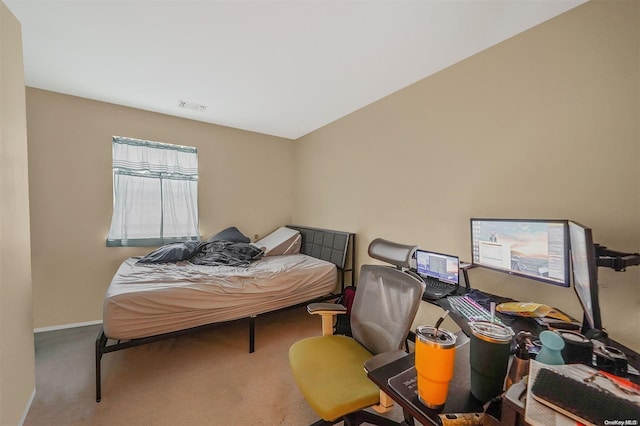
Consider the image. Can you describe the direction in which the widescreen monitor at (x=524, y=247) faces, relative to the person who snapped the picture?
facing the viewer and to the left of the viewer

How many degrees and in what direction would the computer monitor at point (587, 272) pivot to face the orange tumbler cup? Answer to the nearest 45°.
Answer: approximately 90° to its left

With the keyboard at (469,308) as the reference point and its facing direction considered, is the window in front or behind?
in front

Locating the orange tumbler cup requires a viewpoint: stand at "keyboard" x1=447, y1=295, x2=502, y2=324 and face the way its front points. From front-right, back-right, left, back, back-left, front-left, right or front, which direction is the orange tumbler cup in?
front-left

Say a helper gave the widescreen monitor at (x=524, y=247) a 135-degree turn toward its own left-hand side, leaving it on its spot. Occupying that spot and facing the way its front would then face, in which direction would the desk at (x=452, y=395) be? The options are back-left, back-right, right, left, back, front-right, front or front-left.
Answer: right

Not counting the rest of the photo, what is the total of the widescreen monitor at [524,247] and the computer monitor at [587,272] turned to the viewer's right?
0

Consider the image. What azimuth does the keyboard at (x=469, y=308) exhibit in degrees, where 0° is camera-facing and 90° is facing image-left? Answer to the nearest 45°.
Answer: approximately 45°

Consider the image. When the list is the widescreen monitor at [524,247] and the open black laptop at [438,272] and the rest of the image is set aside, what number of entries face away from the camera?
0

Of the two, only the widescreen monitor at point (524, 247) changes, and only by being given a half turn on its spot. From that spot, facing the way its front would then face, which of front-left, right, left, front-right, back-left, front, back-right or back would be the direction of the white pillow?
back-left

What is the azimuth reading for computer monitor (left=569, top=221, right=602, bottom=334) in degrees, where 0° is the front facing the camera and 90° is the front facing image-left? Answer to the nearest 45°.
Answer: approximately 90°

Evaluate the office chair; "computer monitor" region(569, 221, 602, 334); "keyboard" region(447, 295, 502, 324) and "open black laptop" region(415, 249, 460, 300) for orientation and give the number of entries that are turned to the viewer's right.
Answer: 0
